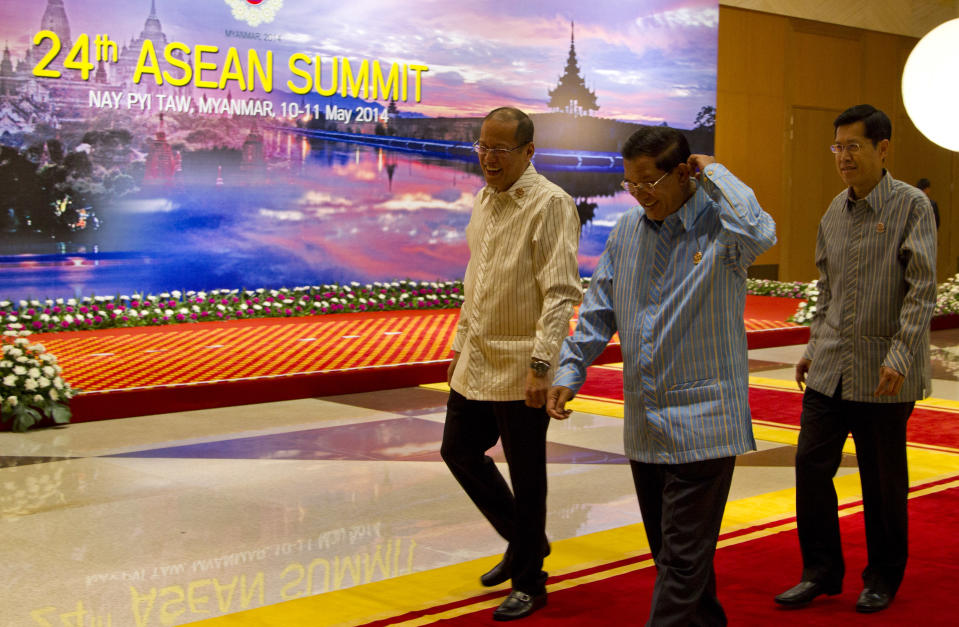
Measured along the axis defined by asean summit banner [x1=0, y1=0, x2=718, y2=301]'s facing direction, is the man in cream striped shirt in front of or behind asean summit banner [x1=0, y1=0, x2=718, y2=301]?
in front

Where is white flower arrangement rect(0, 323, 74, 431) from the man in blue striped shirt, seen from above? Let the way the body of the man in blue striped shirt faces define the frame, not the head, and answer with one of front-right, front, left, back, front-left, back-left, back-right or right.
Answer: right

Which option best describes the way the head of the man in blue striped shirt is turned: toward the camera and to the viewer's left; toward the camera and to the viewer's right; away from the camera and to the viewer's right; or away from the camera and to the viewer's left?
toward the camera and to the viewer's left

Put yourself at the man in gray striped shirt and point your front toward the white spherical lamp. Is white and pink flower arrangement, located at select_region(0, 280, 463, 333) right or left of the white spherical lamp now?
left

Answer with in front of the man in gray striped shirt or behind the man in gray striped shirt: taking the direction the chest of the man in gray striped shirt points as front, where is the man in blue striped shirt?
in front

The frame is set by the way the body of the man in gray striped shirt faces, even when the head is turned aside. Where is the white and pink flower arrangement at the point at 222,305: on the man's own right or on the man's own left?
on the man's own right

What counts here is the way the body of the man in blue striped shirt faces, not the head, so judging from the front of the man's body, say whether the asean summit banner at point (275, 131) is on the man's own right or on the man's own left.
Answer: on the man's own right

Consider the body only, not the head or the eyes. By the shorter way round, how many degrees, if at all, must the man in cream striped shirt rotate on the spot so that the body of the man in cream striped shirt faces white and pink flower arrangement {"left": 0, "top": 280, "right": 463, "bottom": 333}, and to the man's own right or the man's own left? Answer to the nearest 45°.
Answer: approximately 135° to the man's own right

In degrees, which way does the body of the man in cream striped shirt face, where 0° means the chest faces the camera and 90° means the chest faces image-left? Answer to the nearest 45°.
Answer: approximately 45°

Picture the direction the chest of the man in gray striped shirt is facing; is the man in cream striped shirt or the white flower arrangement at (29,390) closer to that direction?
the man in cream striped shirt

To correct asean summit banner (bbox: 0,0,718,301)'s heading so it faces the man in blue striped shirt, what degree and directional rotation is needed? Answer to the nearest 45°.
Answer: approximately 45° to its right

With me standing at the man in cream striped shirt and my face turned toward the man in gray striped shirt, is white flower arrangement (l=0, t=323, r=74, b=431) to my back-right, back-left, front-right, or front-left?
back-left
